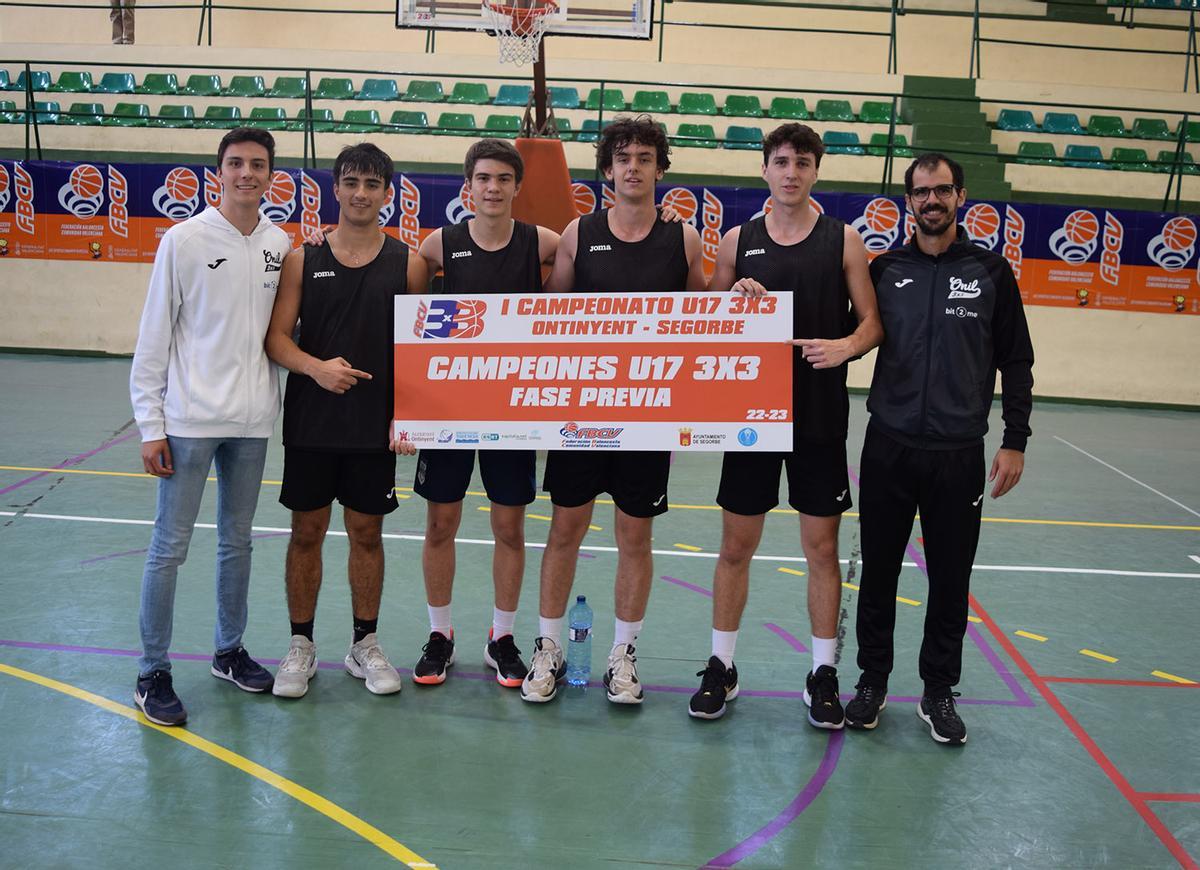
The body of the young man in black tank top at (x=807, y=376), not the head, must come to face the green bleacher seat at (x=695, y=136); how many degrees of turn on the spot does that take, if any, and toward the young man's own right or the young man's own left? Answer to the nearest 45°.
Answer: approximately 180°

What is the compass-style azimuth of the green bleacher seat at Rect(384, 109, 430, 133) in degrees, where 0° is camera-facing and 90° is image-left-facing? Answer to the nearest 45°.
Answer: approximately 0°

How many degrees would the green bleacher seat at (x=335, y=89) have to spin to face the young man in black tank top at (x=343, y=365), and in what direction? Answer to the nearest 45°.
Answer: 0° — it already faces them

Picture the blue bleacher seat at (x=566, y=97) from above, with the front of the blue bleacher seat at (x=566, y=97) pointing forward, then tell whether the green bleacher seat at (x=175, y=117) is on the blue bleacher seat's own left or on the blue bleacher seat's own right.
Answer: on the blue bleacher seat's own right

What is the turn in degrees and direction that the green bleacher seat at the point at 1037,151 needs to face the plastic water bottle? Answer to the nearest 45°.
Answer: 0° — it already faces it

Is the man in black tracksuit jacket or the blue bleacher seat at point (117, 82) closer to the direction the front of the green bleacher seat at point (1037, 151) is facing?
the man in black tracksuit jacket
